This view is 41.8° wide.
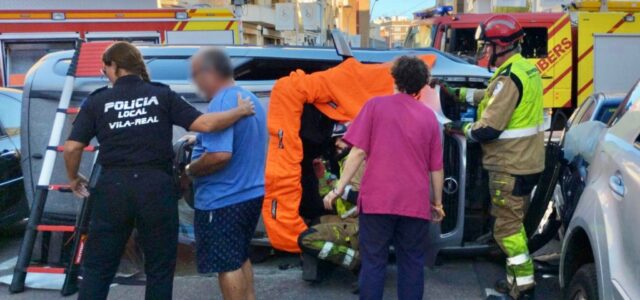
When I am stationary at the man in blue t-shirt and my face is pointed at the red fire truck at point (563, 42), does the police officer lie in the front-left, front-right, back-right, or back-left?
back-left

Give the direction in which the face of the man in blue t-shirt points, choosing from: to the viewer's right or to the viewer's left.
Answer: to the viewer's left

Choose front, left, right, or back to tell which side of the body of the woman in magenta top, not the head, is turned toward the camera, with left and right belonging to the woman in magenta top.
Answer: back

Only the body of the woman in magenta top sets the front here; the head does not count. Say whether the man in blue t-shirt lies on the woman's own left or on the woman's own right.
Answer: on the woman's own left

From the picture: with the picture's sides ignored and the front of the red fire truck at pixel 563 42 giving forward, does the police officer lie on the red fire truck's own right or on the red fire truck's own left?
on the red fire truck's own left

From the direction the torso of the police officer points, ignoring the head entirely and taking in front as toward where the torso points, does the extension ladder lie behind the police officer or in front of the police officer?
in front

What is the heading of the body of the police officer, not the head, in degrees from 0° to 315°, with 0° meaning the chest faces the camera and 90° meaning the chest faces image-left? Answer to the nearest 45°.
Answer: approximately 180°

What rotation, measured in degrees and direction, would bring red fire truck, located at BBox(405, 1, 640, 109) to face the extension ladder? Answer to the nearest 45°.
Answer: approximately 90° to its left

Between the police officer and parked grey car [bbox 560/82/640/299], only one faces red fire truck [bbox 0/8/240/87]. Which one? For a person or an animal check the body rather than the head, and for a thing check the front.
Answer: the police officer

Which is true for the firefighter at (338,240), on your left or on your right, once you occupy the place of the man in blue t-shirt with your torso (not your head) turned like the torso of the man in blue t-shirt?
on your right

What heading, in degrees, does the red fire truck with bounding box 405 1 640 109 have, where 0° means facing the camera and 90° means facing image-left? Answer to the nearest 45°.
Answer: approximately 90°
